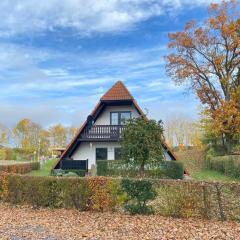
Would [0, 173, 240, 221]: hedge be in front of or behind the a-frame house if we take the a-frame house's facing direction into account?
in front

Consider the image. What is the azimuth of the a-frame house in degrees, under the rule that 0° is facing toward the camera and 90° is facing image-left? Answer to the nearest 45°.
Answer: approximately 0°

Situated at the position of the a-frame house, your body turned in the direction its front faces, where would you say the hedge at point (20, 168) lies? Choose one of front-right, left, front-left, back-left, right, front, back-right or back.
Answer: right

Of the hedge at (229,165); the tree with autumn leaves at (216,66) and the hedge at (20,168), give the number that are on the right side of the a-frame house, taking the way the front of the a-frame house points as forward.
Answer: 1

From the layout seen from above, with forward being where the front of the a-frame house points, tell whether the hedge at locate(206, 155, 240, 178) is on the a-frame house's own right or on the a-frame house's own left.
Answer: on the a-frame house's own left

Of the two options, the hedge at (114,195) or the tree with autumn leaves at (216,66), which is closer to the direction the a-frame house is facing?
the hedge

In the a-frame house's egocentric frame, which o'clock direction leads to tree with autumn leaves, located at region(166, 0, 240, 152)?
The tree with autumn leaves is roughly at 8 o'clock from the a-frame house.
